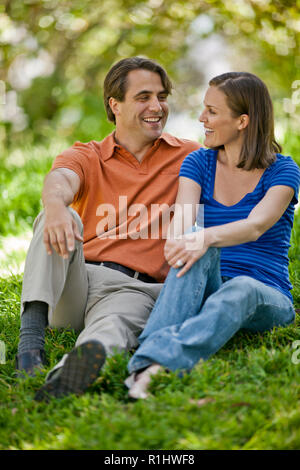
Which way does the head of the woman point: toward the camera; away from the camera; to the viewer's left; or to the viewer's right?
to the viewer's left

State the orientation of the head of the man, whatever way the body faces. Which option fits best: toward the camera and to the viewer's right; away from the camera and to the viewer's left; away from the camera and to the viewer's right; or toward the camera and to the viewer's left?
toward the camera and to the viewer's right

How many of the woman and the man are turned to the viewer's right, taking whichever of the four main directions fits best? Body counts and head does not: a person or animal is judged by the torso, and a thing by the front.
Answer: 0

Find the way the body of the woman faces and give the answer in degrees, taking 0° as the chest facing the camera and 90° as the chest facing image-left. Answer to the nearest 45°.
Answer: approximately 45°

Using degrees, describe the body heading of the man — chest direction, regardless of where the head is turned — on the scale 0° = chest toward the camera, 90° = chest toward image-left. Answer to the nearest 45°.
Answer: approximately 0°
